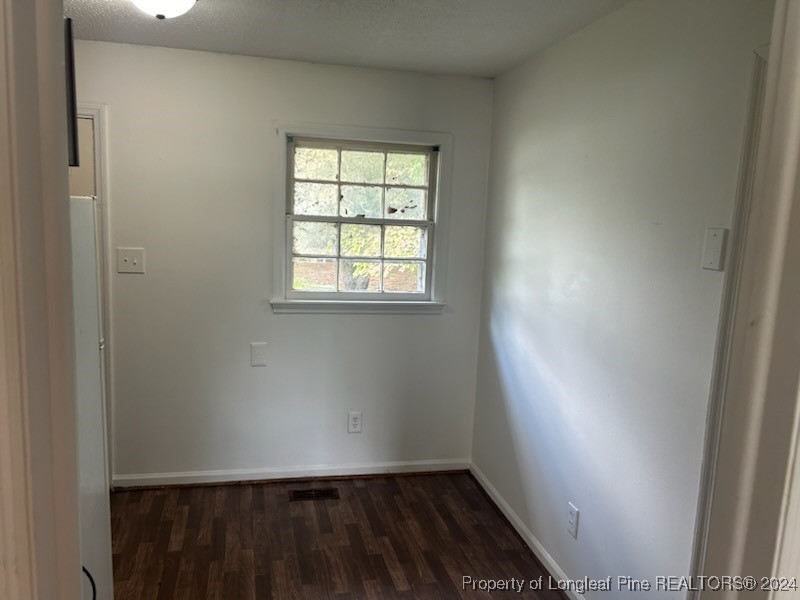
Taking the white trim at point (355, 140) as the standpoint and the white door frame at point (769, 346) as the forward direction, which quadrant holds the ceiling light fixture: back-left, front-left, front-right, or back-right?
front-right

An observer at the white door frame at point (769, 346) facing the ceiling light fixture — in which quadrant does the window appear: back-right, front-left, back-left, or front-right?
front-right

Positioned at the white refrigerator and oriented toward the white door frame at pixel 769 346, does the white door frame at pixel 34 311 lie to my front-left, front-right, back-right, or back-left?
front-right

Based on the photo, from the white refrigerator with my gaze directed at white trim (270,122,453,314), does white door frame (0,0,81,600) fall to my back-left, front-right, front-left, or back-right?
back-right

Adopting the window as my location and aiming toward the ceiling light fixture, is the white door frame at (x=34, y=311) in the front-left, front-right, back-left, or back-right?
front-left
